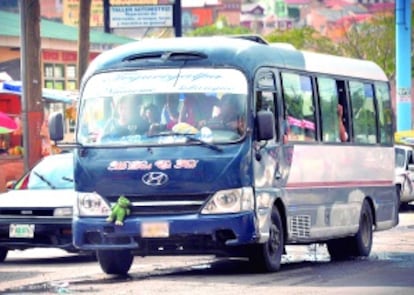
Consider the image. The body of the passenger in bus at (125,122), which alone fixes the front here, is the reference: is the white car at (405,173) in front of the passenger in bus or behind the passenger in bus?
behind

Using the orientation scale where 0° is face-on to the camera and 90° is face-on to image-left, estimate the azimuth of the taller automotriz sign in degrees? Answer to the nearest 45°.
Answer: approximately 0°

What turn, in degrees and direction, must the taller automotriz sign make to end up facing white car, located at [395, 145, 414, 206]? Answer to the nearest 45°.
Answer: approximately 45° to its left

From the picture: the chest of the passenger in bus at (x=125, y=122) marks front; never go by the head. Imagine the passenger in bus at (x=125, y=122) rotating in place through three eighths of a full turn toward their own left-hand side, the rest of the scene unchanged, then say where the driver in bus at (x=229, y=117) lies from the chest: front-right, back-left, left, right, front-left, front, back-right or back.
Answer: front-right

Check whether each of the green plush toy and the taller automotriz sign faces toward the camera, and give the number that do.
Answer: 2

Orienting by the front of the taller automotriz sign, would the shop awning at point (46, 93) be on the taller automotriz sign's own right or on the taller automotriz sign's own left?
on the taller automotriz sign's own right
